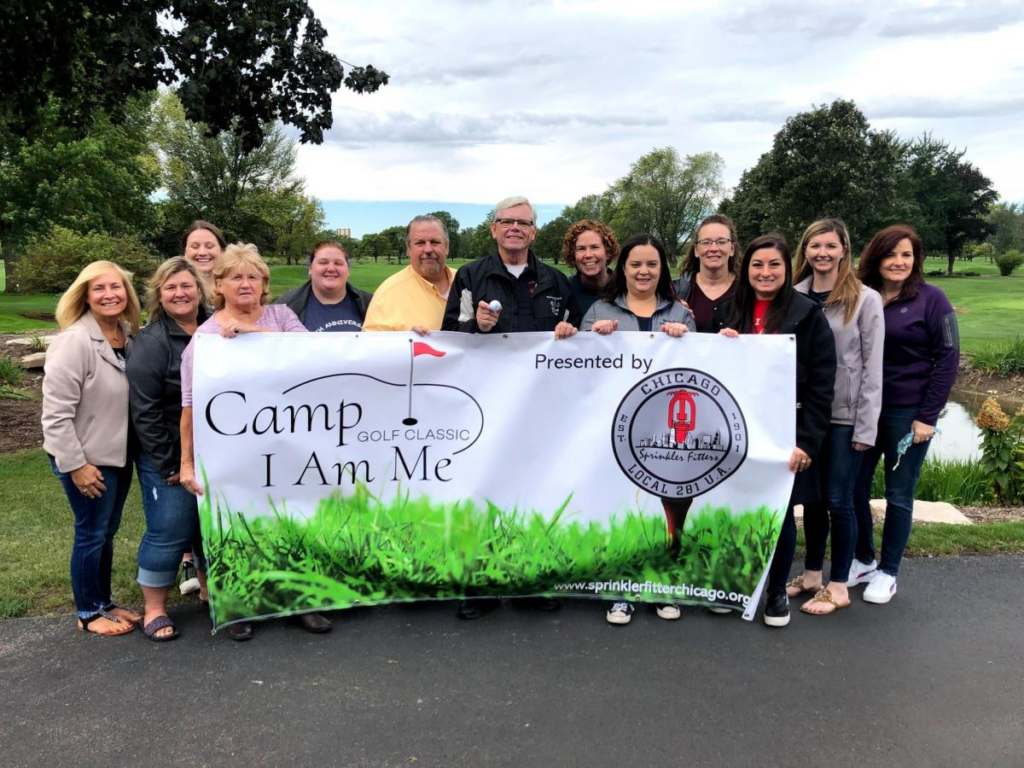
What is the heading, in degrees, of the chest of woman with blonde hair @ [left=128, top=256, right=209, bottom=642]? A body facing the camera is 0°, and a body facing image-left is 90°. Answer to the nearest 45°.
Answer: approximately 315°

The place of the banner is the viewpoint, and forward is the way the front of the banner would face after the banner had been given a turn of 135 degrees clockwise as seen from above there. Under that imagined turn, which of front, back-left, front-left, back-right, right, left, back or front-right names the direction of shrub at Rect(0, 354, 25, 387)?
front

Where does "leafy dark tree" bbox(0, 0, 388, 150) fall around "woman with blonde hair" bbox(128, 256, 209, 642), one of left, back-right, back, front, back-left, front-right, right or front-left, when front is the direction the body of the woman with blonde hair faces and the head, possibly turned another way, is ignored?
back-left

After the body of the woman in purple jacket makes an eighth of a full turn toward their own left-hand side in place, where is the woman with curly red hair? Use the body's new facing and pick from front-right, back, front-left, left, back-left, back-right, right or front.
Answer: right

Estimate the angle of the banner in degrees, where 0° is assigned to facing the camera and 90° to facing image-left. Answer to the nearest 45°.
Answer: approximately 0°

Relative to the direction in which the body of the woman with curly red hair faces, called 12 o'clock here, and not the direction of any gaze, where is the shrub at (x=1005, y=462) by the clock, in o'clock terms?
The shrub is roughly at 8 o'clock from the woman with curly red hair.
